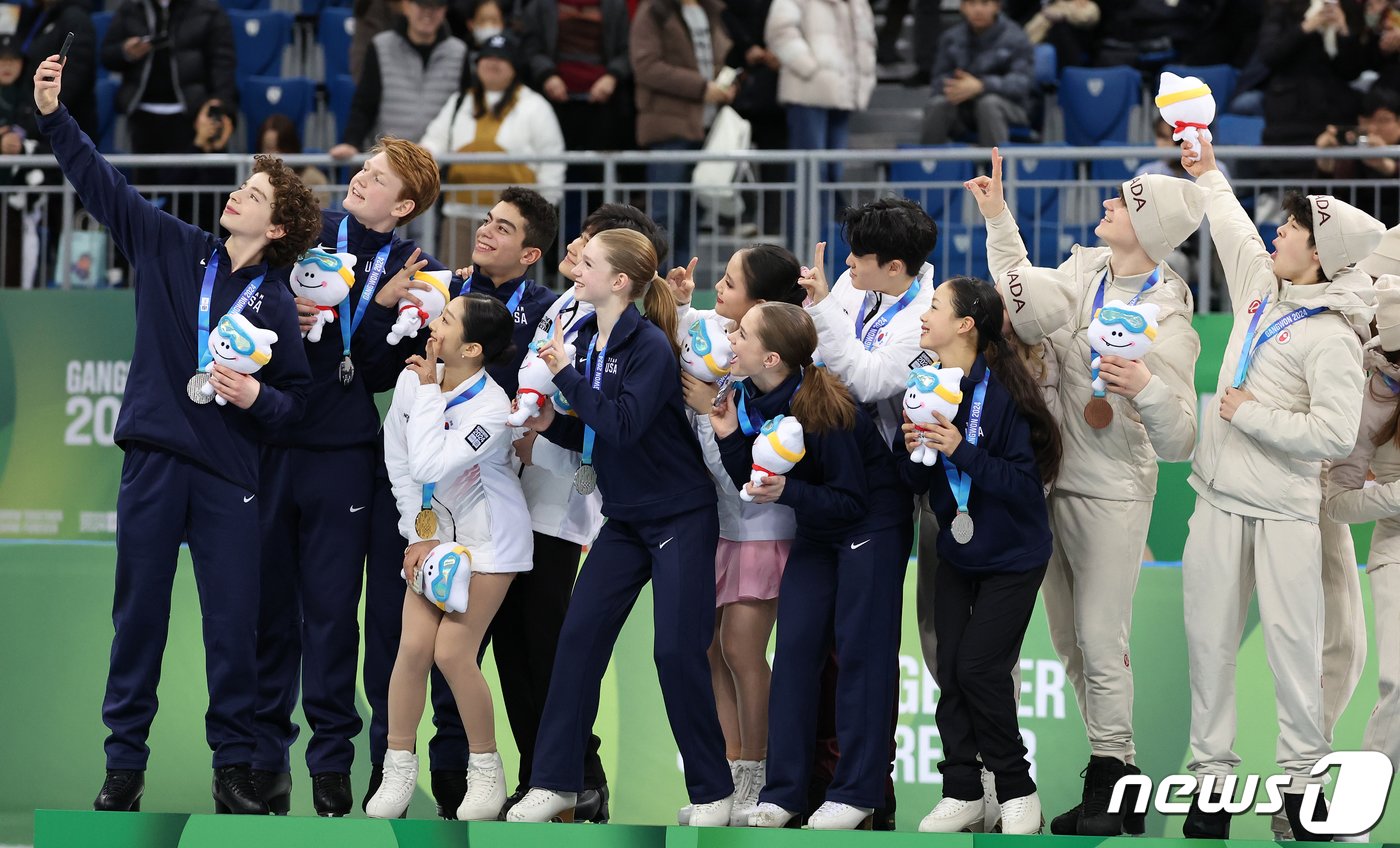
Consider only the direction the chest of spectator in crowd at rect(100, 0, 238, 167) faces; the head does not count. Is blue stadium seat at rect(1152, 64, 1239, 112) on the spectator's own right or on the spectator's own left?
on the spectator's own left

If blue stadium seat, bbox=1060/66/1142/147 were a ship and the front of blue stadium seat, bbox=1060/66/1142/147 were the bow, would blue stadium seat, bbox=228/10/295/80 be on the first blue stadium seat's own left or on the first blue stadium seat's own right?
on the first blue stadium seat's own right

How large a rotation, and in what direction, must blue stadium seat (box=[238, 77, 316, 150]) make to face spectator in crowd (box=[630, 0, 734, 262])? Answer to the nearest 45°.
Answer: approximately 45° to its left

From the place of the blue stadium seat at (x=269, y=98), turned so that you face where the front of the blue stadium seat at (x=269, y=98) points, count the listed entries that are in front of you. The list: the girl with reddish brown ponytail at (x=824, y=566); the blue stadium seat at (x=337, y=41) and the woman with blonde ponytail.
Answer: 2

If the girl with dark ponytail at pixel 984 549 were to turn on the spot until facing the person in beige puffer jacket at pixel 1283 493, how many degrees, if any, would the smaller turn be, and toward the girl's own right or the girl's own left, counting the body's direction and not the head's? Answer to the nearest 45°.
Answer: approximately 135° to the girl's own left

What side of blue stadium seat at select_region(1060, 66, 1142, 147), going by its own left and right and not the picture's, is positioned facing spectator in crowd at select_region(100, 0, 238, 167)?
right

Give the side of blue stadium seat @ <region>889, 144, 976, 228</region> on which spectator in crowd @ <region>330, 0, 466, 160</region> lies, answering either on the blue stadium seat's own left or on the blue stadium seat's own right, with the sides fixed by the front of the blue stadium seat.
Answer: on the blue stadium seat's own right

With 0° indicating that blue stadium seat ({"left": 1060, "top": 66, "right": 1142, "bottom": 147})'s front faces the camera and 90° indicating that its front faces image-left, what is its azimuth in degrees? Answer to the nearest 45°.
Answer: approximately 0°
